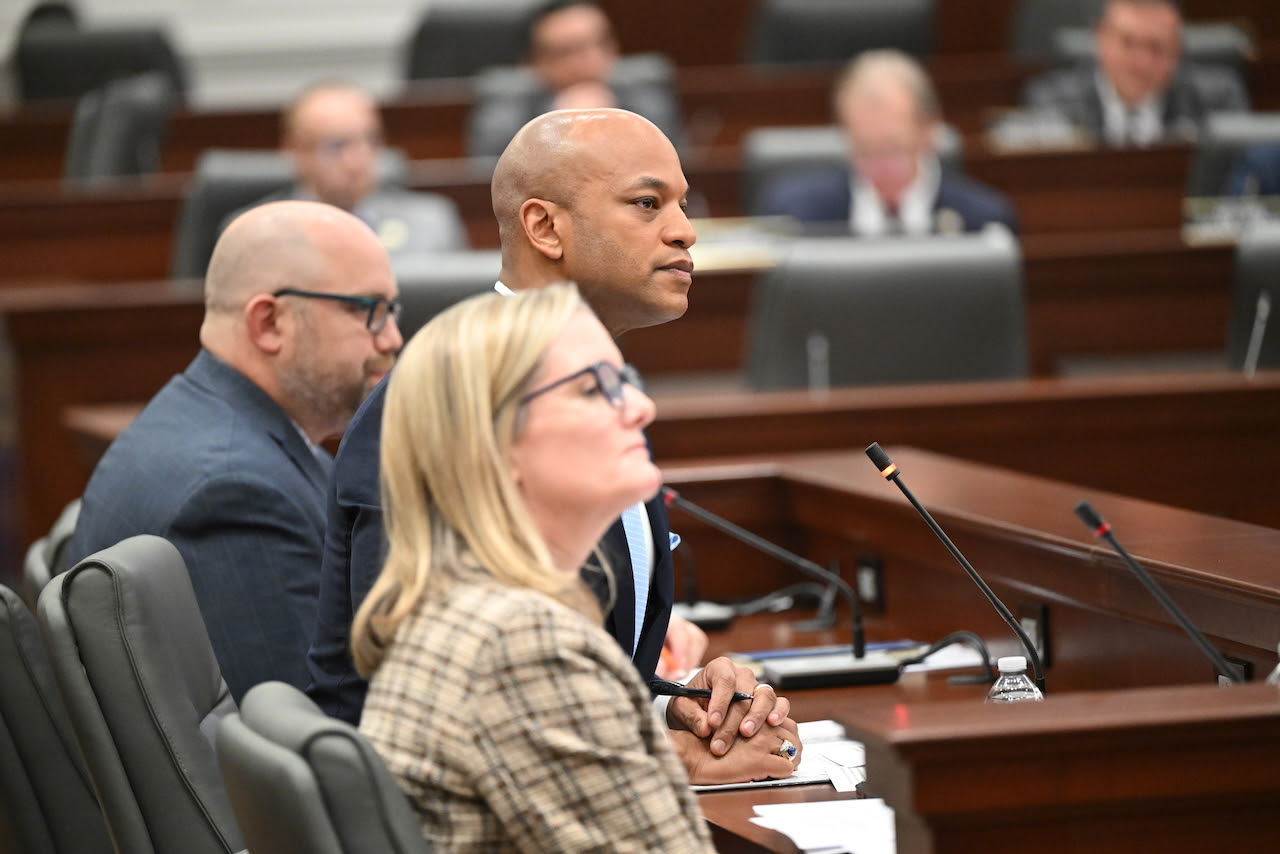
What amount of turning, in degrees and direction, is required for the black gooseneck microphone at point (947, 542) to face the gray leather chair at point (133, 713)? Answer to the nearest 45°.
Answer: approximately 45° to its left

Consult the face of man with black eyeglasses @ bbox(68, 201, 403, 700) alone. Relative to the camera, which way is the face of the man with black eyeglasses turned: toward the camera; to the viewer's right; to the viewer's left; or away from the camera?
to the viewer's right

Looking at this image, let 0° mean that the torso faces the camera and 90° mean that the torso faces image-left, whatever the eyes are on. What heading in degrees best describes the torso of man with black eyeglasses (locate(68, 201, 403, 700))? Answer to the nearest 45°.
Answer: approximately 270°

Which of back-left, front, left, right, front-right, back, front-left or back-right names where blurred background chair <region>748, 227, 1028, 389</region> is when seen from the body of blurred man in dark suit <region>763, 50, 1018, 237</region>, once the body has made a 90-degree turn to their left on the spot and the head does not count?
right

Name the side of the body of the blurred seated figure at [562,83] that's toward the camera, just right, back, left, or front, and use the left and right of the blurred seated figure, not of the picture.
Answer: front

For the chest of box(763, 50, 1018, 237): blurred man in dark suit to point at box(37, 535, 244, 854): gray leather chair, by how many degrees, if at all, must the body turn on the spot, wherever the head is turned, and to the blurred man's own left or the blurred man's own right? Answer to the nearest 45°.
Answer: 0° — they already face it

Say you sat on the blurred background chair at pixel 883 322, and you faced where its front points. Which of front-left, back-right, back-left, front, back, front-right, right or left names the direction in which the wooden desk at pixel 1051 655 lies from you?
front

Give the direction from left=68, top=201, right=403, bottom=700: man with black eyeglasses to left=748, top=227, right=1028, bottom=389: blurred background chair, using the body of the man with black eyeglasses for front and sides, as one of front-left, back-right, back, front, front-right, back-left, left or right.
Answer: front-left

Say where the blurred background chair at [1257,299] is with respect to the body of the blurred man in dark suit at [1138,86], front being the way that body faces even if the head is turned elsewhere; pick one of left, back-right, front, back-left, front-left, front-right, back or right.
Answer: front

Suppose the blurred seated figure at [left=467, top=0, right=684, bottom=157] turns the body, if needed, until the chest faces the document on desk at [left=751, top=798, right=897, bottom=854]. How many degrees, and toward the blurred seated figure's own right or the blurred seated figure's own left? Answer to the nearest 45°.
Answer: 0° — they already face it

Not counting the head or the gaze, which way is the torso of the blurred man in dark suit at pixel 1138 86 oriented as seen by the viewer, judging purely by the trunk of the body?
toward the camera

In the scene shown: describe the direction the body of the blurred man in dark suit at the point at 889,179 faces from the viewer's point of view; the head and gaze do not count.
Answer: toward the camera

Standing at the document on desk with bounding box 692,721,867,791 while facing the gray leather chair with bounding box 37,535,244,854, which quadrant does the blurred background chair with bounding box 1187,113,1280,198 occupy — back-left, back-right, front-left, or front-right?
back-right

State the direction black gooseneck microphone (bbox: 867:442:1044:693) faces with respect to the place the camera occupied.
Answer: facing to the left of the viewer

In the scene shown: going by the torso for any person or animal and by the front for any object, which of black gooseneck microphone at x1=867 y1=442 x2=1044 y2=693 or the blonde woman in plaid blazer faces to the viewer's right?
the blonde woman in plaid blazer

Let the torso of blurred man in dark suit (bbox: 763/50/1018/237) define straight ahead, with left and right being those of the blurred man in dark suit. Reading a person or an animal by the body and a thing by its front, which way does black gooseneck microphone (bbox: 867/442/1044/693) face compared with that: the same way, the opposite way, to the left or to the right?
to the right

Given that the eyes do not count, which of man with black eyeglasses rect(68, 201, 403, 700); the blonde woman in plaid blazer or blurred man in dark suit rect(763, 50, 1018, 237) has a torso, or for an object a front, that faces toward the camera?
the blurred man in dark suit

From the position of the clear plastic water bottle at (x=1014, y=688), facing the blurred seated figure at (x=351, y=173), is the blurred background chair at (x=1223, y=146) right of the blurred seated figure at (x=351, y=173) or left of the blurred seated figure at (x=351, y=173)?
right

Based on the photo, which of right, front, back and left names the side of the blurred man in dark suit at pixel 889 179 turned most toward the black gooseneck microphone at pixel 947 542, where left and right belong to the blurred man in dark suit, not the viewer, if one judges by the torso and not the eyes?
front

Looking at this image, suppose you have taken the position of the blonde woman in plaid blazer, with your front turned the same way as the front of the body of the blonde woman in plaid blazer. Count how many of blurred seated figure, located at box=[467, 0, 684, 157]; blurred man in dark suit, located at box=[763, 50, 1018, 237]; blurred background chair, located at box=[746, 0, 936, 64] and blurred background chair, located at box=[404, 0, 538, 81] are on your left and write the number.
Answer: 4
